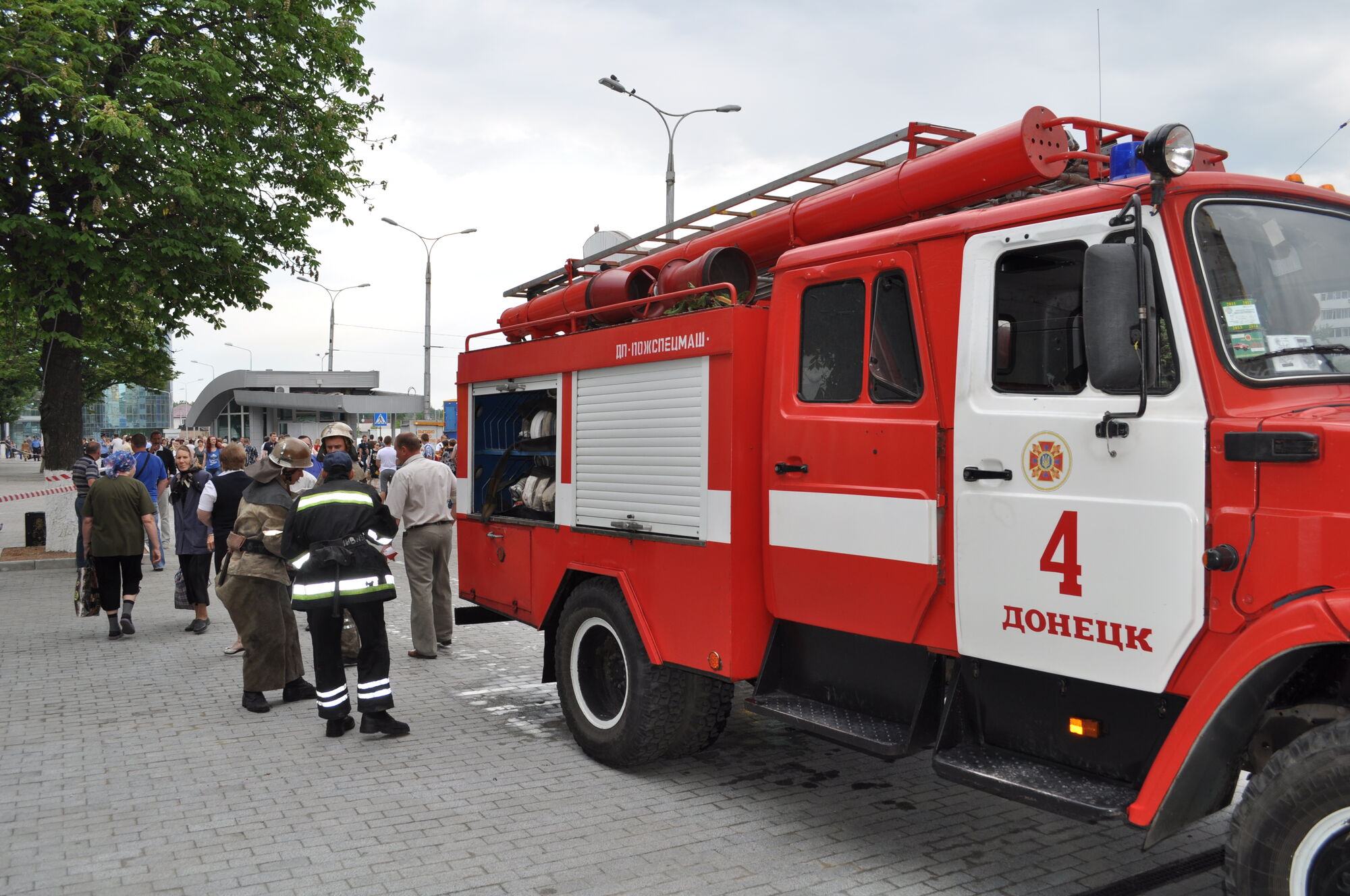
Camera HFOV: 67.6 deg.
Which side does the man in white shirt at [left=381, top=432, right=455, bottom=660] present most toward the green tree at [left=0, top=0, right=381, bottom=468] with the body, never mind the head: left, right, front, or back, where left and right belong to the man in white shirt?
front

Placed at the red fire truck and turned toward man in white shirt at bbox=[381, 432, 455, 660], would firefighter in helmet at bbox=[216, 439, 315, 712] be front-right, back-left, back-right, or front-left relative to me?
front-left

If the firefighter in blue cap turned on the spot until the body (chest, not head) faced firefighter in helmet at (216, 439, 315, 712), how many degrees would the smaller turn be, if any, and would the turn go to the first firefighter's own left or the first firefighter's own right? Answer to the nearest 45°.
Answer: approximately 45° to the first firefighter's own left

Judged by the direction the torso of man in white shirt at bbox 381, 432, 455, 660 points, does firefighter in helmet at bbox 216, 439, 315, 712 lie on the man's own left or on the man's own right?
on the man's own left

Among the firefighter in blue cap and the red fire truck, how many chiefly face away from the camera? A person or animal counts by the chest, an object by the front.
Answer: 1

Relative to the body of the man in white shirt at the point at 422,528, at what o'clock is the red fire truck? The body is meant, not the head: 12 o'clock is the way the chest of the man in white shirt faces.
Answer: The red fire truck is roughly at 7 o'clock from the man in white shirt.

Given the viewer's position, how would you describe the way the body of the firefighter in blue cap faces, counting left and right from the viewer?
facing away from the viewer

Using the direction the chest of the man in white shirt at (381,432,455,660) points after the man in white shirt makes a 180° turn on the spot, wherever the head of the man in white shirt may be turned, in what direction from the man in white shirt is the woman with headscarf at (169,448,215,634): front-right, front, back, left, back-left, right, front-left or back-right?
back

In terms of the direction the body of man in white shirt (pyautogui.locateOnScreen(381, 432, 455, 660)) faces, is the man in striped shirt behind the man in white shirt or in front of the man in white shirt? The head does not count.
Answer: in front

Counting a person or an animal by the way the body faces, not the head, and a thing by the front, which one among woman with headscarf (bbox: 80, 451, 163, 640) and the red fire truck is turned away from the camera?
the woman with headscarf

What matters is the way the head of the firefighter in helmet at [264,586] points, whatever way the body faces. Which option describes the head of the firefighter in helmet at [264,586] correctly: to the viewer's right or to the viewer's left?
to the viewer's right

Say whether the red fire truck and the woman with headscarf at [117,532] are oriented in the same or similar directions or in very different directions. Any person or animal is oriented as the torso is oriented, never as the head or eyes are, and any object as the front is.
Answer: very different directions

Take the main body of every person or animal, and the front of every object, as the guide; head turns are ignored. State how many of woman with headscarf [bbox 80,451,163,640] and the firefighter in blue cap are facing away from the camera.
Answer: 2

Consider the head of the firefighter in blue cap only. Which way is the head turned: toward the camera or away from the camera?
away from the camera

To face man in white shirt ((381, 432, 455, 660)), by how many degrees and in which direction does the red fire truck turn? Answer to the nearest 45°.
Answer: approximately 180°

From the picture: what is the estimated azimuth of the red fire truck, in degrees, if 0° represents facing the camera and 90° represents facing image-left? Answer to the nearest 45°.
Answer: approximately 315°

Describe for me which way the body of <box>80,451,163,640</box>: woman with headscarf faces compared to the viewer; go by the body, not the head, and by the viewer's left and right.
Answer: facing away from the viewer

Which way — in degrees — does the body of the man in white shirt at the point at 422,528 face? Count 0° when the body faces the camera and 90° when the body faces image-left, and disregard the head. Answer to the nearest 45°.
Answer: approximately 135°

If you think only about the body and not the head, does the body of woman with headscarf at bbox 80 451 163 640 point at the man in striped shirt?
yes
